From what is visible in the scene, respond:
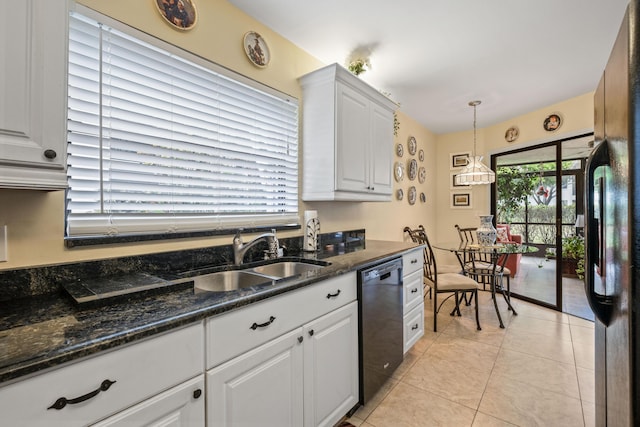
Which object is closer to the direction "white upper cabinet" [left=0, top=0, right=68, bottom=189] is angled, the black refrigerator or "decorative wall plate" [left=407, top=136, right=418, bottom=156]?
the black refrigerator

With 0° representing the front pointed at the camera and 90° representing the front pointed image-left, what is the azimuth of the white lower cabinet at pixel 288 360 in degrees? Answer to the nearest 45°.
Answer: approximately 315°

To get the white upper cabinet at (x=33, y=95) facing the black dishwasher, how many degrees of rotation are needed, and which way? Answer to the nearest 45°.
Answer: approximately 90° to its left

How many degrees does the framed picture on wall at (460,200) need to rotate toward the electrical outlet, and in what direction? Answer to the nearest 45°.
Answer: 0° — it already faces it

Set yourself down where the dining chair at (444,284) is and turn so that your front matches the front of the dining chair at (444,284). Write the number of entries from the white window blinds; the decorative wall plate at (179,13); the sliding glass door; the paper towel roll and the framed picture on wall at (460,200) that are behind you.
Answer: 3

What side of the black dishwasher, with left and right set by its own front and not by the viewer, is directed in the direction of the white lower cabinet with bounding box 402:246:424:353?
left

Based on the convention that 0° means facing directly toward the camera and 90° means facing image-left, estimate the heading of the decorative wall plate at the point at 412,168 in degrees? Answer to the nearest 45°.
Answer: approximately 315°

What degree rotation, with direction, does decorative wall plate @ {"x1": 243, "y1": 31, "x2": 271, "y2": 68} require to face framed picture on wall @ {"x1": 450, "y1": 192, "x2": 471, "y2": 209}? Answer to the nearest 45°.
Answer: approximately 90° to its left

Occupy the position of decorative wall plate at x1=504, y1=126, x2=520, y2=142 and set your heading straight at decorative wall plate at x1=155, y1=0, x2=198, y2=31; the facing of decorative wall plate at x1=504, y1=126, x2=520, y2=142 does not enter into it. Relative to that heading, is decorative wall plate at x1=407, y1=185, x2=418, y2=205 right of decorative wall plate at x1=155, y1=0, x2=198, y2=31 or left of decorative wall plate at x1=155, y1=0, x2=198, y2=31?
right
